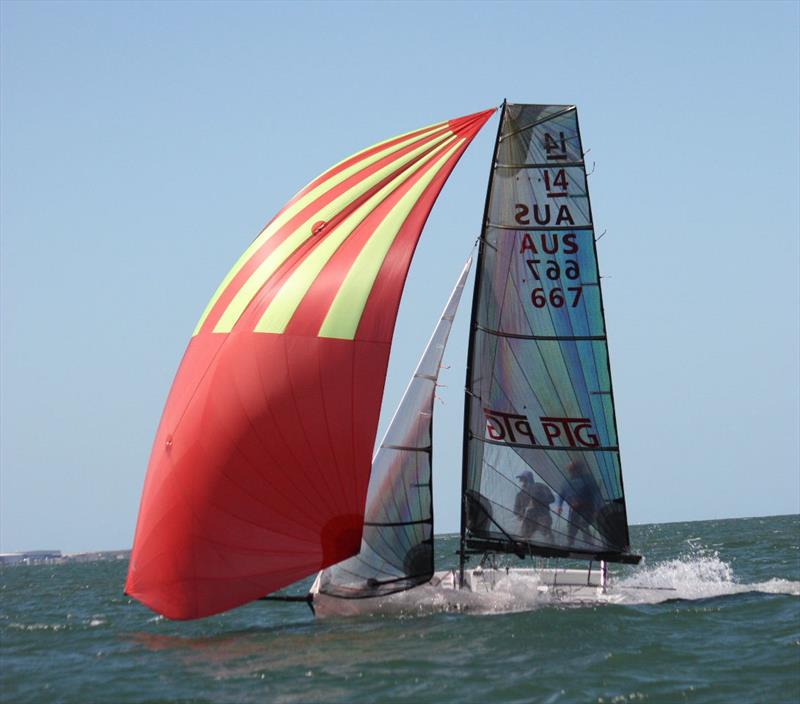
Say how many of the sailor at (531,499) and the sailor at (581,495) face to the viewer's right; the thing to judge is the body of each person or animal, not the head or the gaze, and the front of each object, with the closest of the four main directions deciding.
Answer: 0

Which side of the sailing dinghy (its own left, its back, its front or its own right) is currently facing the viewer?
left

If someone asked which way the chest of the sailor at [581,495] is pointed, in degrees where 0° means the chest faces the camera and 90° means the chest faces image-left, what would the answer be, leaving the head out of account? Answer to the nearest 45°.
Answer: approximately 45°

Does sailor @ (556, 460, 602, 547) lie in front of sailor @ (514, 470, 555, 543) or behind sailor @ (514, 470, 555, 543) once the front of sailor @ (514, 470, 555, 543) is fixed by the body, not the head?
behind

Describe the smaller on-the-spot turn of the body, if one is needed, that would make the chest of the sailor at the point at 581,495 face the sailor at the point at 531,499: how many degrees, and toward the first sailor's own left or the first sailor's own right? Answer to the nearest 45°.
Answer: approximately 45° to the first sailor's own right

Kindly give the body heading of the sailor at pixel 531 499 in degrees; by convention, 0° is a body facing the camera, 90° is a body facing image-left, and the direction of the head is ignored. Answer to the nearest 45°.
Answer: approximately 45°

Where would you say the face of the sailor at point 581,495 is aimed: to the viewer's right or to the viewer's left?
to the viewer's left
